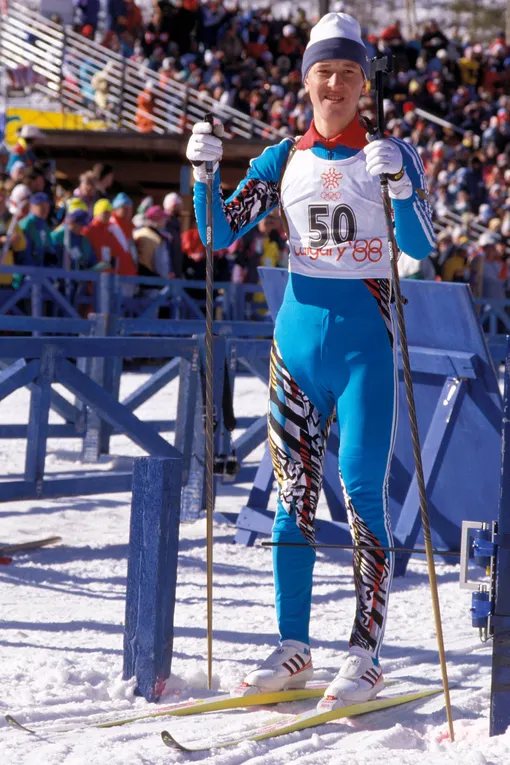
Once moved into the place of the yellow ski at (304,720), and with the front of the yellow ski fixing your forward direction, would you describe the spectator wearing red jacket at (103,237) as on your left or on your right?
on your right

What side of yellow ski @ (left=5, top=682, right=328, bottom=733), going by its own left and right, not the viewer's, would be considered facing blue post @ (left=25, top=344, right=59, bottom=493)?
right

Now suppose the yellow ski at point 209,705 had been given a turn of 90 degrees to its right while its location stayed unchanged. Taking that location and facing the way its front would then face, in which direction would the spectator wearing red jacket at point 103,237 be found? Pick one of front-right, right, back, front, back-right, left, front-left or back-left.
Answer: front

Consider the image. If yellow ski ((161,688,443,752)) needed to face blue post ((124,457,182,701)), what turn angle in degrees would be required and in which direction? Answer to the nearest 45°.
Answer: approximately 45° to its right

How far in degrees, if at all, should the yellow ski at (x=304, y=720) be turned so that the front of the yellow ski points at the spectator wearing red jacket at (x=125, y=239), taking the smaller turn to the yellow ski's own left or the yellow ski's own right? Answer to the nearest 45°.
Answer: approximately 90° to the yellow ski's own right

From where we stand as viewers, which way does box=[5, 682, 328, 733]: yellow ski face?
facing to the left of the viewer

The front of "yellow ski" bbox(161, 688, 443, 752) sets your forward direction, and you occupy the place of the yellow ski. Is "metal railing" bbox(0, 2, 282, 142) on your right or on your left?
on your right

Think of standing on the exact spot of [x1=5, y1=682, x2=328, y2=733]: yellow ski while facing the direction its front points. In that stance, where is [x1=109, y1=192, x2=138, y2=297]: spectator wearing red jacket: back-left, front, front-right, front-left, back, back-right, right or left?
right

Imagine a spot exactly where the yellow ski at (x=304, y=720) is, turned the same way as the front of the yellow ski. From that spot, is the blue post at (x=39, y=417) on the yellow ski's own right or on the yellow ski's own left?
on the yellow ski's own right

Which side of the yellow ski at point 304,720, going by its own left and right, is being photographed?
left

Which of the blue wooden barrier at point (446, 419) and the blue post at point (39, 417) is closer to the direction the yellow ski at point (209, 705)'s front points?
the blue post
